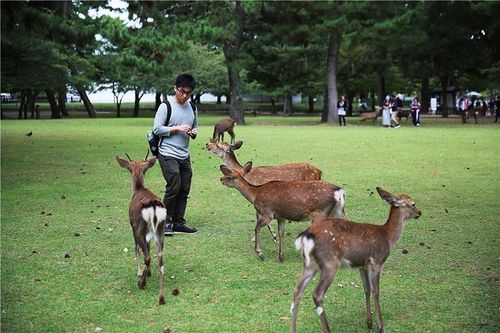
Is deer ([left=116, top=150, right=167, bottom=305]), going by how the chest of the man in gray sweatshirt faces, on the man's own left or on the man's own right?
on the man's own right

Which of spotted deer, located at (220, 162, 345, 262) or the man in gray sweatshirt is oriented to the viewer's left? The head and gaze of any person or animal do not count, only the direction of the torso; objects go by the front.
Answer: the spotted deer

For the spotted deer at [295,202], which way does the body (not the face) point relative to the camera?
to the viewer's left

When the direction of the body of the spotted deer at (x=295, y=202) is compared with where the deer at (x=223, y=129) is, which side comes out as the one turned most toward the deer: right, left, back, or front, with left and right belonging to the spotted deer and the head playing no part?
right

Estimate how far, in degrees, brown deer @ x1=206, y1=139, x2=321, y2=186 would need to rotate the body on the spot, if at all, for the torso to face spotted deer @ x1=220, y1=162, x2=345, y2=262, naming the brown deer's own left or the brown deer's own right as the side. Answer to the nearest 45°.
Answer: approximately 90° to the brown deer's own left

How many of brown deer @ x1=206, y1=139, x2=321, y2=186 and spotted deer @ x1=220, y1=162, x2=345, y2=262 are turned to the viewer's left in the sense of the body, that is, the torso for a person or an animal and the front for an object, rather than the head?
2

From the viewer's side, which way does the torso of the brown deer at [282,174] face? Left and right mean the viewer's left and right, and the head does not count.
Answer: facing to the left of the viewer

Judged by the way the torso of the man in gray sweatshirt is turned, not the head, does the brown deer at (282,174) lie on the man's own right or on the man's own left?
on the man's own left

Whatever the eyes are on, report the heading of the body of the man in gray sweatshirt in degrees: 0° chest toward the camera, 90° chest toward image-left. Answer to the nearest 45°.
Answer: approximately 315°

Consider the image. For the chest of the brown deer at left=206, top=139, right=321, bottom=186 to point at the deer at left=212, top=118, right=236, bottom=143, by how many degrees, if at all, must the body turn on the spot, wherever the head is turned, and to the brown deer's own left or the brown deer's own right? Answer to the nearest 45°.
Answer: approximately 90° to the brown deer's own right

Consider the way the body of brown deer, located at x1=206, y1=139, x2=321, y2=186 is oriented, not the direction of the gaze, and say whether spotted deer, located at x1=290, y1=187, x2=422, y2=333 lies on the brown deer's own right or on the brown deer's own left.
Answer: on the brown deer's own left

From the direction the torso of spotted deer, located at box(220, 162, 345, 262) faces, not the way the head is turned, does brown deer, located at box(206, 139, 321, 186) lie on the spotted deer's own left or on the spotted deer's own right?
on the spotted deer's own right

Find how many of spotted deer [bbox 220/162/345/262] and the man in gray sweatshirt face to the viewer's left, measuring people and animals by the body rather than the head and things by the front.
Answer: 1
